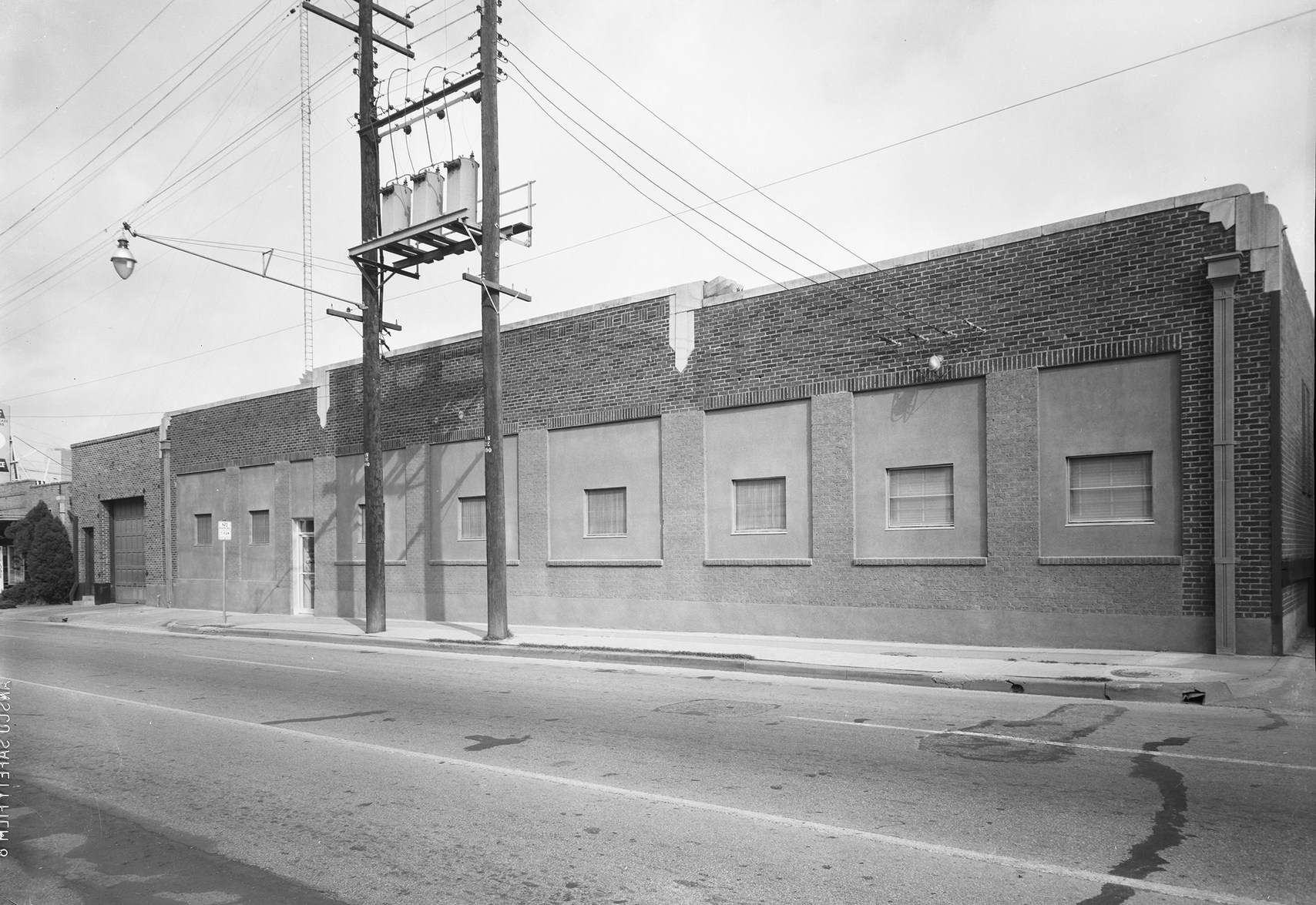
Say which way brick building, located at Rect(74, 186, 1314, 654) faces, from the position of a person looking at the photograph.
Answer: facing the viewer and to the left of the viewer
